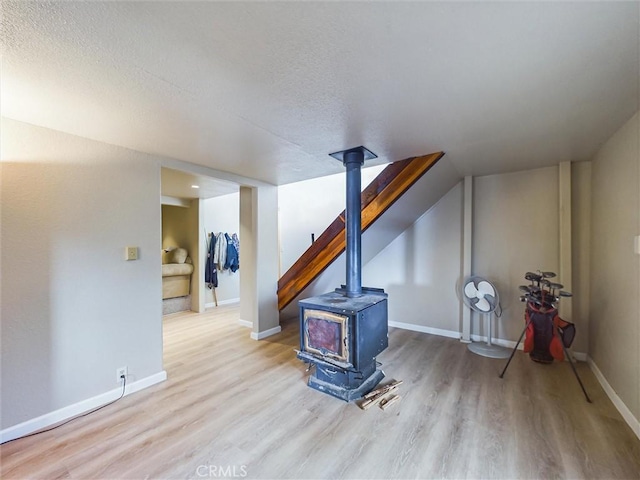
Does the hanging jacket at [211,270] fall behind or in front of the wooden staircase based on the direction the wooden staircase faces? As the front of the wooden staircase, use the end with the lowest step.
in front

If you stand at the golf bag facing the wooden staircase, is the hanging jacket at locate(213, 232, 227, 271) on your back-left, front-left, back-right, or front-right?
front-right

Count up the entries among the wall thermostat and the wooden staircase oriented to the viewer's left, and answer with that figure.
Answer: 1

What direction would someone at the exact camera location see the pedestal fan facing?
facing the viewer and to the left of the viewer

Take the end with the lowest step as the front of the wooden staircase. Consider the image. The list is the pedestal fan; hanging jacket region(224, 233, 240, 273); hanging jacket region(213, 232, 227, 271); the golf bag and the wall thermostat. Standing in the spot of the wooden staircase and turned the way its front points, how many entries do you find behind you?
2

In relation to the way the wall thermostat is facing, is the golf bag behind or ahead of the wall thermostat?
ahead

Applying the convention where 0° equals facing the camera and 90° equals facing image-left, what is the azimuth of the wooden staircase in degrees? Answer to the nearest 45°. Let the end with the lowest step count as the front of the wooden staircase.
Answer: approximately 90°

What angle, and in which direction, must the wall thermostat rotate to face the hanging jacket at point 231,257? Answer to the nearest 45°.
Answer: approximately 90° to its left

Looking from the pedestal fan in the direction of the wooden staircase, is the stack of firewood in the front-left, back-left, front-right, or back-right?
front-left

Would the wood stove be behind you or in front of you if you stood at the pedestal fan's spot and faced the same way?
in front

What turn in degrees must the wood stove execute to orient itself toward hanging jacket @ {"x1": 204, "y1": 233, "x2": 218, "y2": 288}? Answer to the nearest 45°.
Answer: approximately 90° to its right

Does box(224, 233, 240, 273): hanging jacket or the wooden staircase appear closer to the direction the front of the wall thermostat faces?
the wooden staircase

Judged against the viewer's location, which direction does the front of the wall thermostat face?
facing the viewer and to the right of the viewer

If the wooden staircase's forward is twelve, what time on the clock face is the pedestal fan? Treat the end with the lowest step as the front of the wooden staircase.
The pedestal fan is roughly at 6 o'clock from the wooden staircase.
